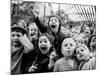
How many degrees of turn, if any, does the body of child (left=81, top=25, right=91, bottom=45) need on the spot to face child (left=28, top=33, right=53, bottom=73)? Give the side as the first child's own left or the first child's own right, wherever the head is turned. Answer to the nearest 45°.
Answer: approximately 45° to the first child's own right

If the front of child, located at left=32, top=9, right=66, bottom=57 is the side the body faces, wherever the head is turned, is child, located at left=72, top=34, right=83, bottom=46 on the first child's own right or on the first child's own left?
on the first child's own left

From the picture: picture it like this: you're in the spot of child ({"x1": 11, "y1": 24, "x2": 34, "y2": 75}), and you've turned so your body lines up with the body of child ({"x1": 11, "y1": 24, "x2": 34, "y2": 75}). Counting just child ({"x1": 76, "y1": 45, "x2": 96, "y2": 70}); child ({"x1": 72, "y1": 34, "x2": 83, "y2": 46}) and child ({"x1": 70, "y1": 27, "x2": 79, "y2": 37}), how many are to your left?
3

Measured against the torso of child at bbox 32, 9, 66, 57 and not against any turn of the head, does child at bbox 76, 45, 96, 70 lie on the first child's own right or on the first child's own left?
on the first child's own left

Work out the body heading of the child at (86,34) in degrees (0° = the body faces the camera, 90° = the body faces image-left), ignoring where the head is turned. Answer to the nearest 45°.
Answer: approximately 0°

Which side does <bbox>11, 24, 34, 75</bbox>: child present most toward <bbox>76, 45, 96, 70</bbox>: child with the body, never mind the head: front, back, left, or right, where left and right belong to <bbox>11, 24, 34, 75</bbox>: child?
left
